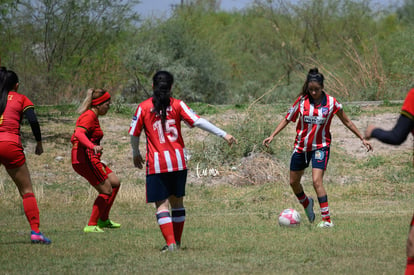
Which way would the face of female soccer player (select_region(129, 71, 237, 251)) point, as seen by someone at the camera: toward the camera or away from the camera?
away from the camera

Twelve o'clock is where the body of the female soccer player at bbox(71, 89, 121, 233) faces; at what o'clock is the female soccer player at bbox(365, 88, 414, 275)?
the female soccer player at bbox(365, 88, 414, 275) is roughly at 2 o'clock from the female soccer player at bbox(71, 89, 121, 233).

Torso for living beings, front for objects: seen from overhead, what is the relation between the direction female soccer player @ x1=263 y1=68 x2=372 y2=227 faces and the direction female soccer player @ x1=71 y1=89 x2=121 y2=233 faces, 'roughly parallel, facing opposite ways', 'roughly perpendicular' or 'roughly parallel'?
roughly perpendicular

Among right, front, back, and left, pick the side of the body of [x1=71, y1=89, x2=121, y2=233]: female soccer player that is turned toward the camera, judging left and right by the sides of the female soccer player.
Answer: right

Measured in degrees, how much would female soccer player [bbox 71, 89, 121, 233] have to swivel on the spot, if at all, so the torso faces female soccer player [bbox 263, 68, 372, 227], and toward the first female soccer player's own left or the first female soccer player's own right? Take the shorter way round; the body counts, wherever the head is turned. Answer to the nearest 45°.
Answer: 0° — they already face them

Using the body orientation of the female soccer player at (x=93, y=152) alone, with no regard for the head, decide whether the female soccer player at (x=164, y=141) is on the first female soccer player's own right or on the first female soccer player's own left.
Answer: on the first female soccer player's own right

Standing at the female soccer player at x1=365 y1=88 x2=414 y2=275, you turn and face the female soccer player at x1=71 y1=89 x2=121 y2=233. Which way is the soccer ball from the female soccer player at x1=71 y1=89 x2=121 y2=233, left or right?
right

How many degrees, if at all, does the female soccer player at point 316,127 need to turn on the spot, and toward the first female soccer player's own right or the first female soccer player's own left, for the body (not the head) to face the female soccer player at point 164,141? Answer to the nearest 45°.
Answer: approximately 45° to the first female soccer player's own right

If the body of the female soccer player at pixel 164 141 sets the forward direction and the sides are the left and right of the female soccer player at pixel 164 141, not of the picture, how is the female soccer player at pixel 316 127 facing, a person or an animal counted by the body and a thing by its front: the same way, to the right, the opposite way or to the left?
the opposite way

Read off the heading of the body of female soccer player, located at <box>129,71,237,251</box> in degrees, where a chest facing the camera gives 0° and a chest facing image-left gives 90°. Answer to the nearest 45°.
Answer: approximately 180°

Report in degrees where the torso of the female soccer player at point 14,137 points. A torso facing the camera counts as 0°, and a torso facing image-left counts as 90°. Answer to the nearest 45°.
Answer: approximately 225°
